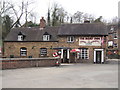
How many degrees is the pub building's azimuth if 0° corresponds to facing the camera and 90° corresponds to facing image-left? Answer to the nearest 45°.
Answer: approximately 0°
